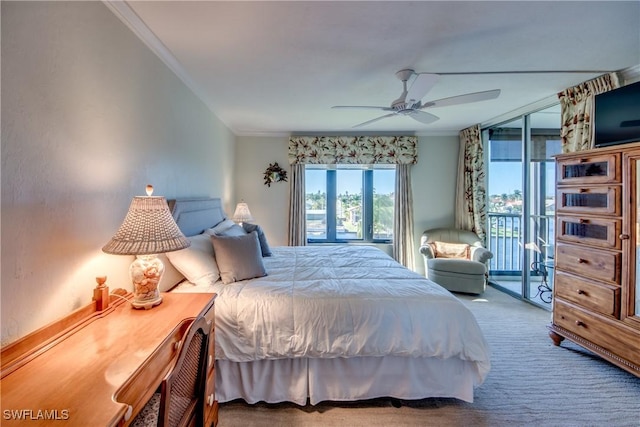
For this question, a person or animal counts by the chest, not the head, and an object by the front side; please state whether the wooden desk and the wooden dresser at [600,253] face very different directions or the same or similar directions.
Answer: very different directions

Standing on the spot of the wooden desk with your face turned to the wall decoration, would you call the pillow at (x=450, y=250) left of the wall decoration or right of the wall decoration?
right

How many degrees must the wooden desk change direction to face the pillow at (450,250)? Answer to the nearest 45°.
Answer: approximately 45° to its left

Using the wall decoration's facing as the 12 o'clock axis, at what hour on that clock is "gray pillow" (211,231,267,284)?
The gray pillow is roughly at 12 o'clock from the wall decoration.

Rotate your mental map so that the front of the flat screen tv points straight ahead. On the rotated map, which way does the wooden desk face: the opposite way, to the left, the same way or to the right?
the opposite way

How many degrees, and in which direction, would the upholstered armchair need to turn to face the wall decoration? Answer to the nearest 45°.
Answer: approximately 90° to its right

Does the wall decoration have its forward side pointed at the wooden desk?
yes

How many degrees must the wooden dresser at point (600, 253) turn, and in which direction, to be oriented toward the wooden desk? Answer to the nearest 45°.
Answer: approximately 45° to its left

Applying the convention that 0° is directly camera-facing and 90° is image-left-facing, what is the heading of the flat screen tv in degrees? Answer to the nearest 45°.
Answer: approximately 45°

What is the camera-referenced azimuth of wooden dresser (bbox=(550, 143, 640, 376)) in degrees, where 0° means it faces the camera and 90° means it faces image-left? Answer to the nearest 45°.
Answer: approximately 45°

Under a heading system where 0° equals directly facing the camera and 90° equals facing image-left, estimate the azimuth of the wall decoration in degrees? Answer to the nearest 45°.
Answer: approximately 0°
